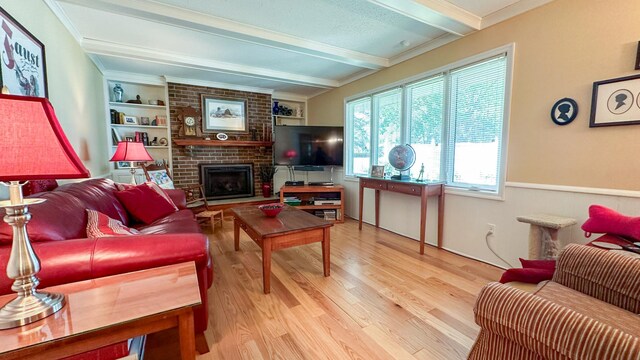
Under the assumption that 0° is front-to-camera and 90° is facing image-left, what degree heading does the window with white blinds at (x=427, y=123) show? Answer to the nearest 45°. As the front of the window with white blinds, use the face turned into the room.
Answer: approximately 45°

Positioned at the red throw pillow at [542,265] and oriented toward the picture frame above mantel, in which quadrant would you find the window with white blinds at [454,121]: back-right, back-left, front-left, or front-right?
front-right

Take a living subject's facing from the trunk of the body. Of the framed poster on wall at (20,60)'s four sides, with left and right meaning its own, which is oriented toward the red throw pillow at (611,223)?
front

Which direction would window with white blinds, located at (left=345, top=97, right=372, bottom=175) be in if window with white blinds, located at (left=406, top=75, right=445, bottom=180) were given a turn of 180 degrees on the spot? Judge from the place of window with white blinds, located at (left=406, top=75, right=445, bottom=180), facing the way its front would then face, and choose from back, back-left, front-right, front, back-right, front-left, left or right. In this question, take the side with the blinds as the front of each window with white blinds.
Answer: left

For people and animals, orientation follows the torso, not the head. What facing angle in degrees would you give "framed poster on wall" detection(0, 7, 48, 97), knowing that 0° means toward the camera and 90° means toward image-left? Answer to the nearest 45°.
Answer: approximately 315°

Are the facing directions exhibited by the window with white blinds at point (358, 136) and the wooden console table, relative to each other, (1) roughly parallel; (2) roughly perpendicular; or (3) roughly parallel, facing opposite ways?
roughly parallel

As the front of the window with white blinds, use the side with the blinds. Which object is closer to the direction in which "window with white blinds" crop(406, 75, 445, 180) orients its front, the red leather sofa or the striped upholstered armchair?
the red leather sofa

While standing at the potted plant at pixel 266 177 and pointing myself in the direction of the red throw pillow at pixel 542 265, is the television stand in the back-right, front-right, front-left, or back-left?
front-left

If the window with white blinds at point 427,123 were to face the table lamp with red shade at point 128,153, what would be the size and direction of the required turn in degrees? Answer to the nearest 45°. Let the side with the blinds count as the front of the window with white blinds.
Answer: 0° — it already faces it

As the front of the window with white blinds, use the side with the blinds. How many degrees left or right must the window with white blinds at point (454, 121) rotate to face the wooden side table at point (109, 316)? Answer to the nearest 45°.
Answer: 0° — it already faces it

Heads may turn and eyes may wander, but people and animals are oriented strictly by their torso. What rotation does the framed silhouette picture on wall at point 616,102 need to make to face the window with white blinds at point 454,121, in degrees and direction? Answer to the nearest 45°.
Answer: approximately 45° to its right

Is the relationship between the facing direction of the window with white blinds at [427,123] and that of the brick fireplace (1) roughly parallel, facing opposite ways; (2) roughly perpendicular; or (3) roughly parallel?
roughly perpendicular

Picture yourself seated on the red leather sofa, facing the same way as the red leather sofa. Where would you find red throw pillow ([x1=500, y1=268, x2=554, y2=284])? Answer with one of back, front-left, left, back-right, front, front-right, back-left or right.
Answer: front-right

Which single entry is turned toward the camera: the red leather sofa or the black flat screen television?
the black flat screen television

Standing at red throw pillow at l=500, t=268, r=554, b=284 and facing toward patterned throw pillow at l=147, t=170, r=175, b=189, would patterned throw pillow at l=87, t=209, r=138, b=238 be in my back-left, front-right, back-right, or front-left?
front-left

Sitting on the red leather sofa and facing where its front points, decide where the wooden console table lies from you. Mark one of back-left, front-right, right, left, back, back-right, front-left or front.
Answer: front
